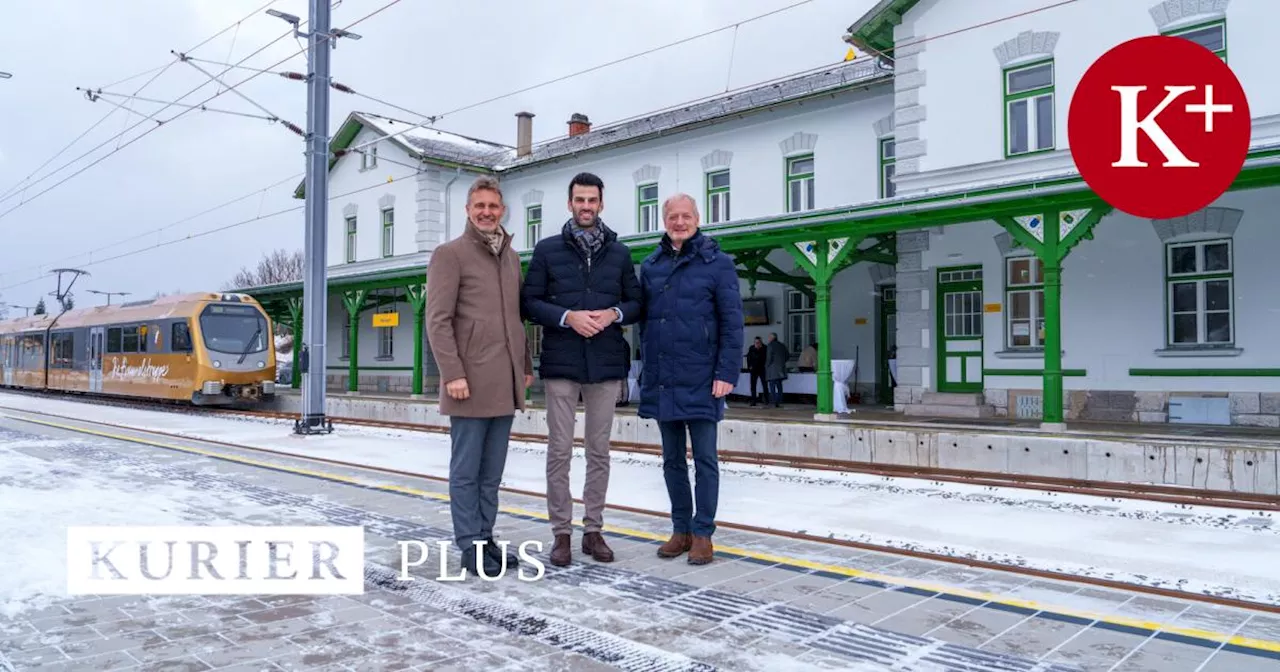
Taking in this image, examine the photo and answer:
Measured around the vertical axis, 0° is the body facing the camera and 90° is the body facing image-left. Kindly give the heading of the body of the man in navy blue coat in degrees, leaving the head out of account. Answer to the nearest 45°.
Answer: approximately 45°

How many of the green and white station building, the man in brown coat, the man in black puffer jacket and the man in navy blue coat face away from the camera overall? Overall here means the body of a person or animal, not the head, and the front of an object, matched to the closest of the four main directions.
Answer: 0

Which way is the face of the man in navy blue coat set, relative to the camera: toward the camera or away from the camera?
toward the camera

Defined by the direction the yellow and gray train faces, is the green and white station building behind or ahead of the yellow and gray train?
ahead

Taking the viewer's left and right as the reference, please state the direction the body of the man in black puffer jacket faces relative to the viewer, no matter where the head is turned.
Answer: facing the viewer

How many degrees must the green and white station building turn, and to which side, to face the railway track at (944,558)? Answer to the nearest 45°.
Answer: approximately 45° to its left

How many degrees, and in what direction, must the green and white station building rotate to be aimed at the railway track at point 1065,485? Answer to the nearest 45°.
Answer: approximately 45° to its left

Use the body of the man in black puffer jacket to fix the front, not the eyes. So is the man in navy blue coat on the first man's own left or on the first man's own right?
on the first man's own left

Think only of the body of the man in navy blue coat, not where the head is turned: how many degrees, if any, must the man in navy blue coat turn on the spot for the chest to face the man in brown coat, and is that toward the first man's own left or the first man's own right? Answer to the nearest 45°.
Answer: approximately 45° to the first man's own right

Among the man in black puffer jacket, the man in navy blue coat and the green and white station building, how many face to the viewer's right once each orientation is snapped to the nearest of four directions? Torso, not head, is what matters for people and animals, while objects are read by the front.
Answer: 0

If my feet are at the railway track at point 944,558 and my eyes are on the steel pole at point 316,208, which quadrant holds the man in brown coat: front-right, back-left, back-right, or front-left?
front-left
